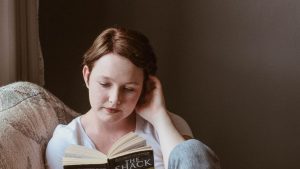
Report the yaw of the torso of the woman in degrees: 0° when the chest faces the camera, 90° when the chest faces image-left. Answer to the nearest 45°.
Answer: approximately 0°
